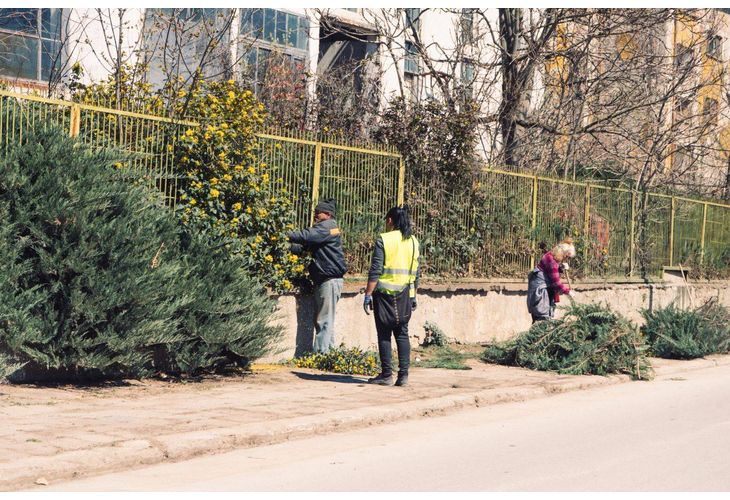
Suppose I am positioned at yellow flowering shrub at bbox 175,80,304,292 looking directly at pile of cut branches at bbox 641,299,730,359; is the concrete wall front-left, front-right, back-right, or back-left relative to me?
front-left

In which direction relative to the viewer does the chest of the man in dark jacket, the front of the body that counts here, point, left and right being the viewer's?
facing to the left of the viewer

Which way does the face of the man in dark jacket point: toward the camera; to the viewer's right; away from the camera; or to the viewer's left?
to the viewer's left

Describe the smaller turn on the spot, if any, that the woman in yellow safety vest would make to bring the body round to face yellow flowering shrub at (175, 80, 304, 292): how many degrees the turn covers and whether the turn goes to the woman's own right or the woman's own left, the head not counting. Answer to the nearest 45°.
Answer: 0° — they already face it

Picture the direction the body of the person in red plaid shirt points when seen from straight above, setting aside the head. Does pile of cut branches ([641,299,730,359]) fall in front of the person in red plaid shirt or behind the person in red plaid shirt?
in front

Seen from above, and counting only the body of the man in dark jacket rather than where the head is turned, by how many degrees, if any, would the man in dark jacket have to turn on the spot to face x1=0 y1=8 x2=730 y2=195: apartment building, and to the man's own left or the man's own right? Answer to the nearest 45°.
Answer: approximately 90° to the man's own right

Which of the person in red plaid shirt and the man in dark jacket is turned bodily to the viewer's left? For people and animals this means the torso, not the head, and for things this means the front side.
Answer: the man in dark jacket

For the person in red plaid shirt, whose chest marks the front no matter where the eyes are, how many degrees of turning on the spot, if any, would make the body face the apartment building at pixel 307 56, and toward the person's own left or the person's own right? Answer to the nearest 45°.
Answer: approximately 135° to the person's own left

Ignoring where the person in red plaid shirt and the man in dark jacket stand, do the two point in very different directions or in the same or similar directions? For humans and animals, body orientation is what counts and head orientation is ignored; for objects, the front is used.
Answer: very different directions

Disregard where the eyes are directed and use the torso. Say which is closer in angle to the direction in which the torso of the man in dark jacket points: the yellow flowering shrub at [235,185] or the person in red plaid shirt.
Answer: the yellow flowering shrub

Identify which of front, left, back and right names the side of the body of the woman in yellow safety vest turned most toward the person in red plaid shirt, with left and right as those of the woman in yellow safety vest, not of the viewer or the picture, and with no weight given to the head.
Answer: right

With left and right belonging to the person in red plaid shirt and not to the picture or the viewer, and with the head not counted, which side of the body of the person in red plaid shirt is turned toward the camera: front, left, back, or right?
right
